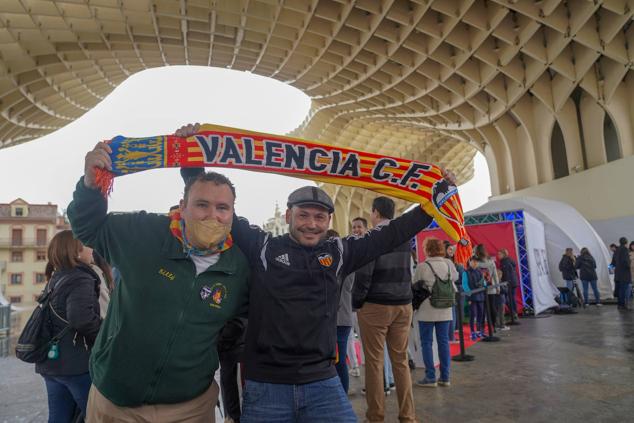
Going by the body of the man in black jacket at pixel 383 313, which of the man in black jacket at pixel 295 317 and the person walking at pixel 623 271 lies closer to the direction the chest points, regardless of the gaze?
the person walking

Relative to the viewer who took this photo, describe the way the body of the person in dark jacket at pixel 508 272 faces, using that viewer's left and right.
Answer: facing to the left of the viewer

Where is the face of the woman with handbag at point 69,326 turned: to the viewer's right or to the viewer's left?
to the viewer's right

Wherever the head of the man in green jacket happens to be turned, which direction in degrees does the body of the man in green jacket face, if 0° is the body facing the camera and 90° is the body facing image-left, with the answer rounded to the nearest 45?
approximately 0°

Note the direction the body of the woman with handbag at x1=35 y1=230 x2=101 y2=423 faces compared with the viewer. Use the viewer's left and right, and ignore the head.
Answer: facing away from the viewer and to the right of the viewer

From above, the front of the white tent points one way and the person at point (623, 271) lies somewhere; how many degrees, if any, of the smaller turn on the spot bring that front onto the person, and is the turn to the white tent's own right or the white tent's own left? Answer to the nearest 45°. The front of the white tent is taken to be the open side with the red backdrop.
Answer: approximately 90° to the white tent's own left

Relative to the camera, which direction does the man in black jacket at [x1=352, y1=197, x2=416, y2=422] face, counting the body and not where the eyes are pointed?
away from the camera
